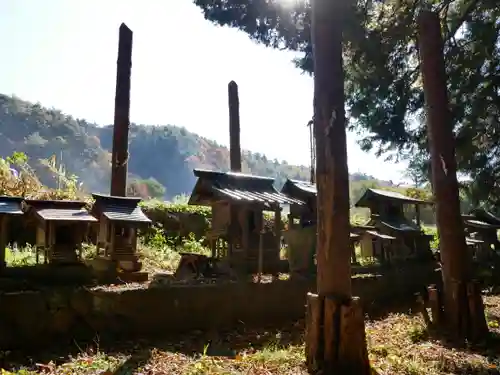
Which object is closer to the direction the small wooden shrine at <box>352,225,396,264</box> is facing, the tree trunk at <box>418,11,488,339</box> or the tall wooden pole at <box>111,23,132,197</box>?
the tree trunk

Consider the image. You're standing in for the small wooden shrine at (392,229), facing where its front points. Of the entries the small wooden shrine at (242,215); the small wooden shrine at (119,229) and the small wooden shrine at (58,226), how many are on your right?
3

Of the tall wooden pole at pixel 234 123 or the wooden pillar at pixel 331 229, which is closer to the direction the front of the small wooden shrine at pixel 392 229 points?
the wooden pillar

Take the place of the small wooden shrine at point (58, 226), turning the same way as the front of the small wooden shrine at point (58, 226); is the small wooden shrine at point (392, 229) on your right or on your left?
on your left

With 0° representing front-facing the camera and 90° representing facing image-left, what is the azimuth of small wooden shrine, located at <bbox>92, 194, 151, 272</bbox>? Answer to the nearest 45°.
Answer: approximately 315°

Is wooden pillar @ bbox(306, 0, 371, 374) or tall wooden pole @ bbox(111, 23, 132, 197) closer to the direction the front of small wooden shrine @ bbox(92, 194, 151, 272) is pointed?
the wooden pillar

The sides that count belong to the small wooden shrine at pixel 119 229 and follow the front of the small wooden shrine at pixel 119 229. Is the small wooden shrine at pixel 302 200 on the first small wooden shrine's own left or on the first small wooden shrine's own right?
on the first small wooden shrine's own left

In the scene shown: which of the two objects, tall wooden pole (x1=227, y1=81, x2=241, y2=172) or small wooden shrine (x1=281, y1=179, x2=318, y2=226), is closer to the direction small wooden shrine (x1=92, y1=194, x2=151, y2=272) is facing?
the small wooden shrine

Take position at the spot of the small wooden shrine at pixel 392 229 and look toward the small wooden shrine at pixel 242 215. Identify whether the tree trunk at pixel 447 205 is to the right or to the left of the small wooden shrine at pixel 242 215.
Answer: left

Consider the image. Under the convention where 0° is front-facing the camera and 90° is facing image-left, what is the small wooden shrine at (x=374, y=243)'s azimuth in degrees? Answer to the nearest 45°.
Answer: approximately 315°
